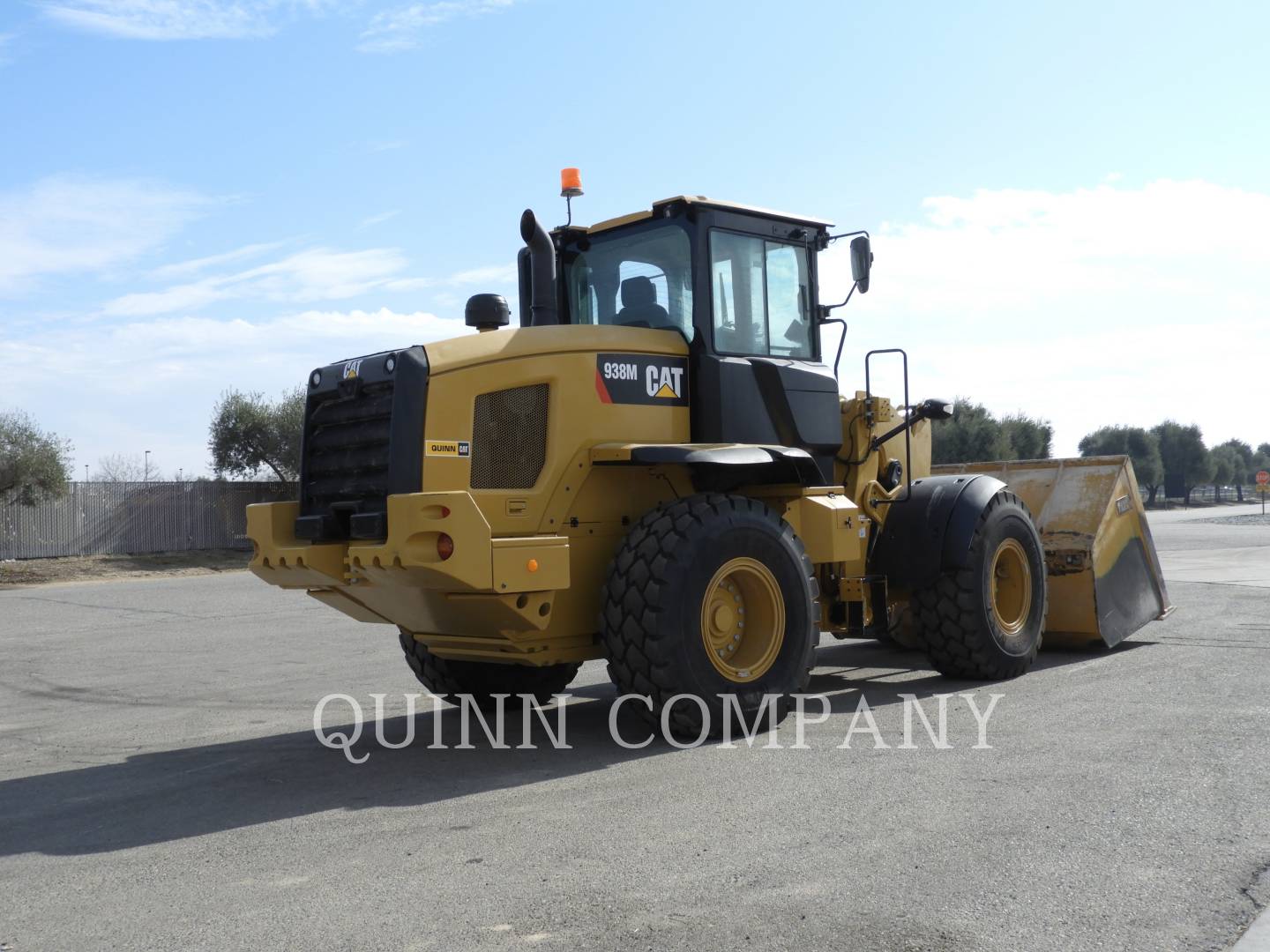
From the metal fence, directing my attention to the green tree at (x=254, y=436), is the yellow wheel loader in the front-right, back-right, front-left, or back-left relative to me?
back-right

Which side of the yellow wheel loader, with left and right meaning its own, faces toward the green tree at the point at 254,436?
left

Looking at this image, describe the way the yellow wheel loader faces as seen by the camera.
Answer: facing away from the viewer and to the right of the viewer

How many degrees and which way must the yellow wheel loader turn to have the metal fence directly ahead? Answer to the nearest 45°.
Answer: approximately 90° to its left

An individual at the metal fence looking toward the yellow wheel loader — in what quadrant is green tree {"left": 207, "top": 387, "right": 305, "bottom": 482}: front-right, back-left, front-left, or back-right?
back-left
